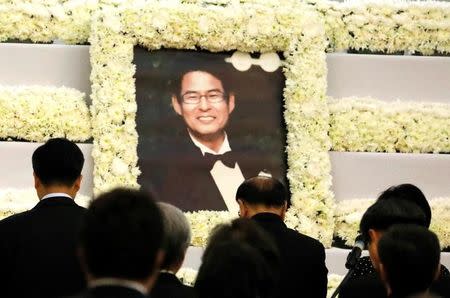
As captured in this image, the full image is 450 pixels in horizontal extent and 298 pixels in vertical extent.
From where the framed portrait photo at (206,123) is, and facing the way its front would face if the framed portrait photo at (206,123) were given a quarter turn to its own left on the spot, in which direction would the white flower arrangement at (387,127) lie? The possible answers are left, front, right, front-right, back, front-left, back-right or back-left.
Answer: front

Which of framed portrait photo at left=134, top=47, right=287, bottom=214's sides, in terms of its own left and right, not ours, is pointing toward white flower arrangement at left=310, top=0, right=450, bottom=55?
left

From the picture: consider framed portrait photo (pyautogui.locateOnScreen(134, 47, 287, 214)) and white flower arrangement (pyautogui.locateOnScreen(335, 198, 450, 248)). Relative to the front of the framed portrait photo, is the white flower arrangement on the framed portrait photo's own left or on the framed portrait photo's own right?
on the framed portrait photo's own left

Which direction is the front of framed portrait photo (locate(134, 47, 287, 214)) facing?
toward the camera

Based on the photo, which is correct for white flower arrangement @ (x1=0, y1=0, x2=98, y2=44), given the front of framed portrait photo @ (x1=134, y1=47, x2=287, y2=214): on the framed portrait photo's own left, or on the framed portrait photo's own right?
on the framed portrait photo's own right

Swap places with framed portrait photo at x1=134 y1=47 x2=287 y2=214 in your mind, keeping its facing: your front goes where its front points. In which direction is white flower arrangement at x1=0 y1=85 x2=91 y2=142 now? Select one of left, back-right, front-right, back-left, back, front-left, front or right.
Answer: right

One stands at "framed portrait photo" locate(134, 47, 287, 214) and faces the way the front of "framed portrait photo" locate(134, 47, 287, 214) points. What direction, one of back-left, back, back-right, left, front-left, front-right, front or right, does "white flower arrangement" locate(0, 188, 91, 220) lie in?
right

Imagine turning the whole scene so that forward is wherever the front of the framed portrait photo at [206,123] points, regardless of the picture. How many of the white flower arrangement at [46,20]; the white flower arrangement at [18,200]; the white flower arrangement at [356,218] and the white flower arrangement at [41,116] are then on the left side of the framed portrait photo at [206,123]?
1
